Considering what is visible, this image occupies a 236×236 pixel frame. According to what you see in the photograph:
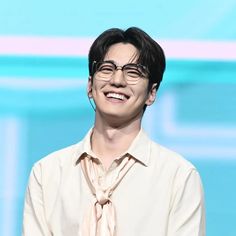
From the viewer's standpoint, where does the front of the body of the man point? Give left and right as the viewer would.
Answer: facing the viewer

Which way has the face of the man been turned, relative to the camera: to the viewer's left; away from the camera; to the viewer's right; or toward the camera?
toward the camera
